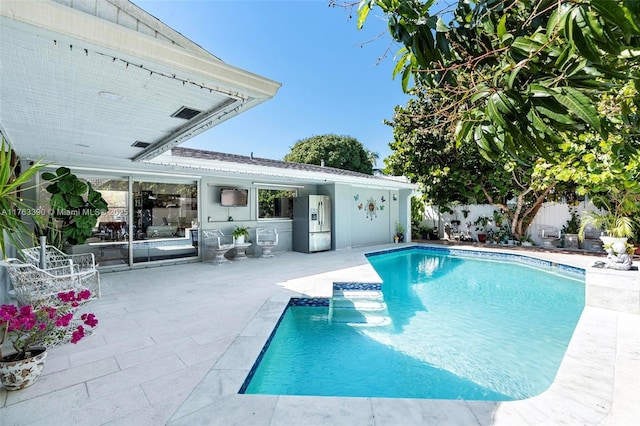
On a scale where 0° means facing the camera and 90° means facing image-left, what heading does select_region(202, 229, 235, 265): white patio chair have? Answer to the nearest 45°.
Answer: approximately 315°

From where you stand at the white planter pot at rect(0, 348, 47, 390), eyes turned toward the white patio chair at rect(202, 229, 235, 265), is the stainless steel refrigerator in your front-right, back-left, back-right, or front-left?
front-right

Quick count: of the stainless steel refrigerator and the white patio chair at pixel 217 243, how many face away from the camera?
0

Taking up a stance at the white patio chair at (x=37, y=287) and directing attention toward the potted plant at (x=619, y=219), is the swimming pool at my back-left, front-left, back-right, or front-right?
front-right

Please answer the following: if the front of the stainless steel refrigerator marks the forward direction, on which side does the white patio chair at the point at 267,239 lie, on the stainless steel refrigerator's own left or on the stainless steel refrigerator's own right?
on the stainless steel refrigerator's own right

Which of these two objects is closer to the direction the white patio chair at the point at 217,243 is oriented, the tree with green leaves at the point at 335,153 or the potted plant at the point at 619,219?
the potted plant

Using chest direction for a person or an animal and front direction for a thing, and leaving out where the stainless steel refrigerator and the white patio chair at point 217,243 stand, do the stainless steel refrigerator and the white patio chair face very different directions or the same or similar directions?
same or similar directions

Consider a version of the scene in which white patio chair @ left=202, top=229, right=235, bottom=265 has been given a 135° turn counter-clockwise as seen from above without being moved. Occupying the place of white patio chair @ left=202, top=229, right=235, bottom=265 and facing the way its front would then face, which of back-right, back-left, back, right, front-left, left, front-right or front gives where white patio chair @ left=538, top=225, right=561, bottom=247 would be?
right

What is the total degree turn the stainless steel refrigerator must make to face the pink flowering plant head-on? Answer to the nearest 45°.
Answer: approximately 45° to its right

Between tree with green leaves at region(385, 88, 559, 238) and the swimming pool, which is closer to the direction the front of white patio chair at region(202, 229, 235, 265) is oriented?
the swimming pool
